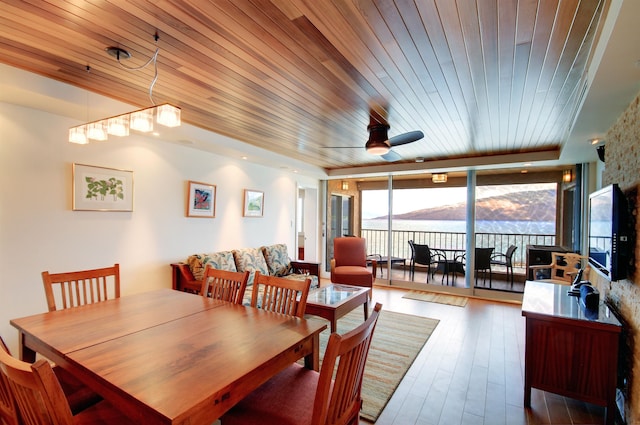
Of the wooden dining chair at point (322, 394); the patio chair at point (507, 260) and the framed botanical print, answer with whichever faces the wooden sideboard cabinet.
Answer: the framed botanical print

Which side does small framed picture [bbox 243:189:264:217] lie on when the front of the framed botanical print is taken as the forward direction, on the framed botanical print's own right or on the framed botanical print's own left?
on the framed botanical print's own left

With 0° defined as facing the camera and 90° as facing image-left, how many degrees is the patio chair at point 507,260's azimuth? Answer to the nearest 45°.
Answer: approximately 90°

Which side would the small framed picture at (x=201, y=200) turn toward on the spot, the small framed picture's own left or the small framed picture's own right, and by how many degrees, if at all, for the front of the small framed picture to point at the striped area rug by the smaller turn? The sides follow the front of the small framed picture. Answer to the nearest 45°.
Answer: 0° — it already faces it

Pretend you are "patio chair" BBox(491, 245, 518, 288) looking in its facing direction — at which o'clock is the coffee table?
The coffee table is roughly at 10 o'clock from the patio chair.

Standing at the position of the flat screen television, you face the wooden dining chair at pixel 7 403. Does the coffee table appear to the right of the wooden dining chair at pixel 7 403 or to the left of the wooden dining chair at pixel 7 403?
right

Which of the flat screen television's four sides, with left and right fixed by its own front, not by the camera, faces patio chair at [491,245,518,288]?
right

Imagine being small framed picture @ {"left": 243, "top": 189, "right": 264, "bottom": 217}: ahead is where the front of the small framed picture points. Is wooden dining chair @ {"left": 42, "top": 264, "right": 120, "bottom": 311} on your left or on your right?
on your right

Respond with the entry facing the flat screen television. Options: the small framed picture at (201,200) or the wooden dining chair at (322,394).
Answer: the small framed picture

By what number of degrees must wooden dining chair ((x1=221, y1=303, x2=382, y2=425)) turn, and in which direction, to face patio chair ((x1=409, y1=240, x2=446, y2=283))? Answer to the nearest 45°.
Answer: approximately 90° to its right

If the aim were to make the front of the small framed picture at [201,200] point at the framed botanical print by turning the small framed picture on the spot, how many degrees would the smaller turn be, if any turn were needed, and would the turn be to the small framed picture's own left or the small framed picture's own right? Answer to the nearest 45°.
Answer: approximately 90° to the small framed picture's own right

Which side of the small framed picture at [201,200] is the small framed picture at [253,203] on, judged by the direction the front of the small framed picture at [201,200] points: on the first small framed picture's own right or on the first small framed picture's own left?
on the first small framed picture's own left

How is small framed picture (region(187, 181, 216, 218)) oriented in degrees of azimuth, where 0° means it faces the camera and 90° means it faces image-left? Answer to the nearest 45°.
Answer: approximately 315°
